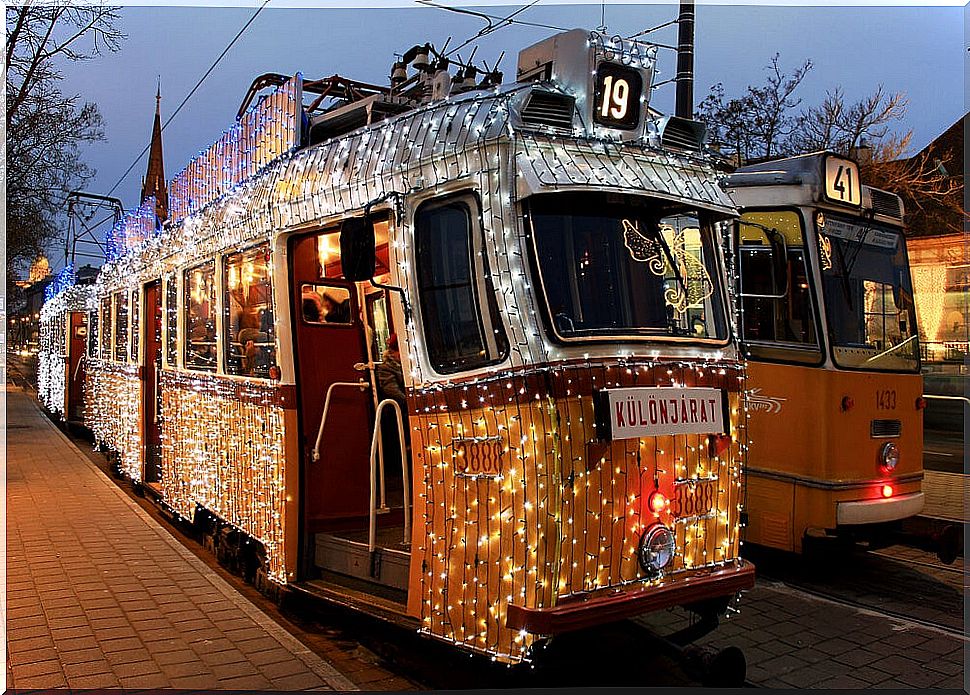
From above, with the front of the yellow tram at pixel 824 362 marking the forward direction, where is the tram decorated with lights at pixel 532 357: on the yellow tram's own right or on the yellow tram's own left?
on the yellow tram's own right

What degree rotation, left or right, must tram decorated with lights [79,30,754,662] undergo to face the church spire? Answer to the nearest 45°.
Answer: approximately 135° to its left

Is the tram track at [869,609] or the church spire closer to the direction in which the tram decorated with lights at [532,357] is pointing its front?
the tram track

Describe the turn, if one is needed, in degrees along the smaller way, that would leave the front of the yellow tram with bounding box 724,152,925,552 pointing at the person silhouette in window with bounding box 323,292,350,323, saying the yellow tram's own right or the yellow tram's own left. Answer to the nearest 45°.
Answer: approximately 90° to the yellow tram's own right

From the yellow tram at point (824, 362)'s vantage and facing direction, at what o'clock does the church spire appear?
The church spire is roughly at 6 o'clock from the yellow tram.

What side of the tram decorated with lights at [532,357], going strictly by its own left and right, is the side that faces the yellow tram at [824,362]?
left

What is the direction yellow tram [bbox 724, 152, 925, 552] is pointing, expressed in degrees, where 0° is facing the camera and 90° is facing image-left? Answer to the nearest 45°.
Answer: approximately 315°

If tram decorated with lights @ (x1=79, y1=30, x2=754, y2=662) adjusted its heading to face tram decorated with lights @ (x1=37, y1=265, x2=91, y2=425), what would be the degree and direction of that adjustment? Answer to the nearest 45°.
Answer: approximately 180°

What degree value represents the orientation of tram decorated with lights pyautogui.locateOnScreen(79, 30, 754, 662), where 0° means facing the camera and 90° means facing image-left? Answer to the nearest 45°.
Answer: approximately 315°
